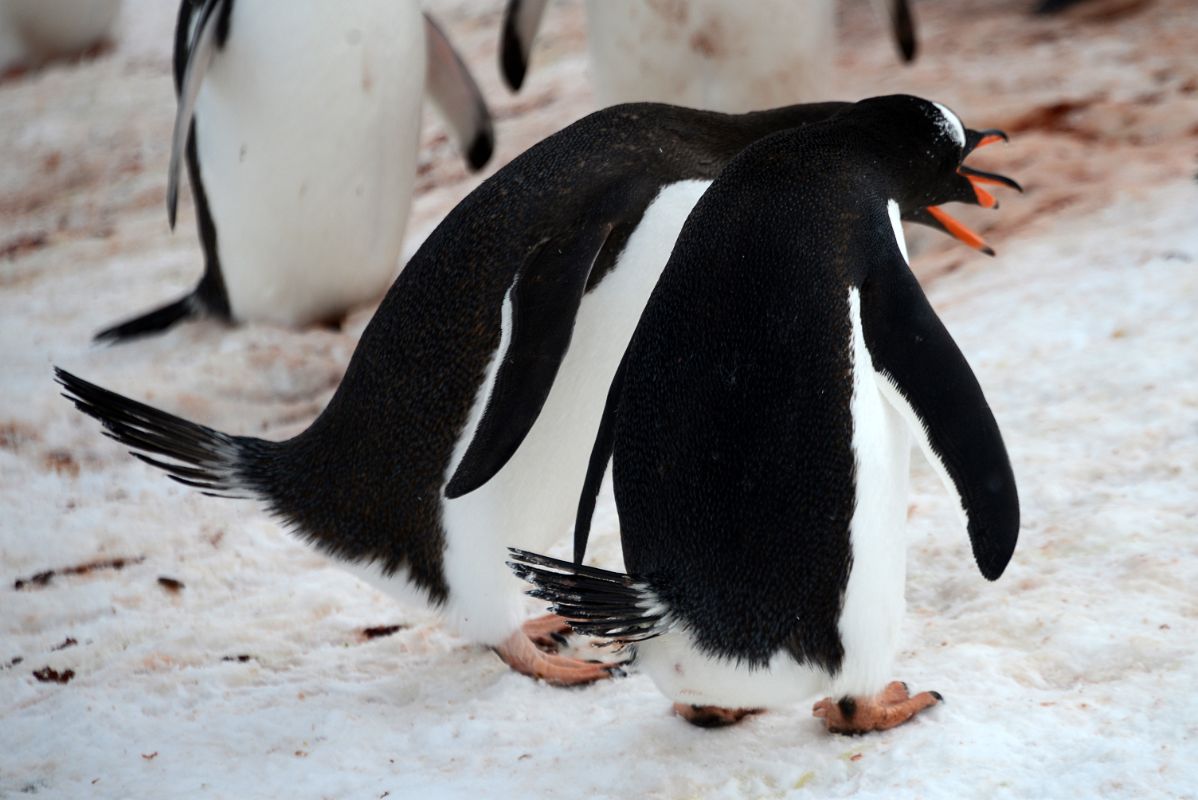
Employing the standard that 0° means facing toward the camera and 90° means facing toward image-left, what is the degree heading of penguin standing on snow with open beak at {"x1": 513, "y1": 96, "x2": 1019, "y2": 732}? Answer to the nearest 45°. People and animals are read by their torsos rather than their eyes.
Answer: approximately 225°

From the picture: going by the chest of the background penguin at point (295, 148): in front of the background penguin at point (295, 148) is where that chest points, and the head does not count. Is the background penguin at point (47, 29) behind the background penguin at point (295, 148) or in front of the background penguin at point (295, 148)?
behind

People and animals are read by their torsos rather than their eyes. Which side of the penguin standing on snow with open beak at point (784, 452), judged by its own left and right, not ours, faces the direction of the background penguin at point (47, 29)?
left

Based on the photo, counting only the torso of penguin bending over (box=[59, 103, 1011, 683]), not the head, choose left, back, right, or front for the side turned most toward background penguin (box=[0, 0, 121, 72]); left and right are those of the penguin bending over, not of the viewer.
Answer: left

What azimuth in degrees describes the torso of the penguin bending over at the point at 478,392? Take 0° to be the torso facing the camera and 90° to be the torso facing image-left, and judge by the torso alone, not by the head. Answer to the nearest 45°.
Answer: approximately 270°
